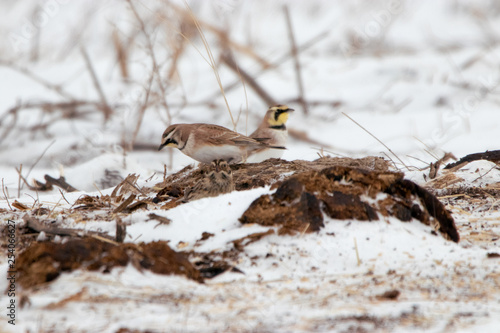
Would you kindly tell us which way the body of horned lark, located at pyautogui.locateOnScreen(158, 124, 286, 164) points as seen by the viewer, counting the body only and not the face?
to the viewer's left

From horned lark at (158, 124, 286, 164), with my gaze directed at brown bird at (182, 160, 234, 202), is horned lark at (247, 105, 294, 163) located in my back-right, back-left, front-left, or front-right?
back-left

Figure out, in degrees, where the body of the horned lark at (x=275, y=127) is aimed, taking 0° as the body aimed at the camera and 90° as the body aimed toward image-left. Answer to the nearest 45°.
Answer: approximately 270°

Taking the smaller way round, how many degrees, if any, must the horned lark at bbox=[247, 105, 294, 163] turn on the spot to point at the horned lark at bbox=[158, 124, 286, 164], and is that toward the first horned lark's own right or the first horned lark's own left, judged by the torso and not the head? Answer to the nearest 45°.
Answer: approximately 135° to the first horned lark's own right

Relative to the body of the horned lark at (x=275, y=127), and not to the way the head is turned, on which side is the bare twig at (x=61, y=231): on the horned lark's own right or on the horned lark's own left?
on the horned lark's own right

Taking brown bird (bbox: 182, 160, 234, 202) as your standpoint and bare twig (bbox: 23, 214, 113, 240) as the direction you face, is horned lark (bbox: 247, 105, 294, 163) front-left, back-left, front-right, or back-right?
back-right

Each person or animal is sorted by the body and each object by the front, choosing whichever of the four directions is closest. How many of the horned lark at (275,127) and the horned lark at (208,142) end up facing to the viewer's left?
1

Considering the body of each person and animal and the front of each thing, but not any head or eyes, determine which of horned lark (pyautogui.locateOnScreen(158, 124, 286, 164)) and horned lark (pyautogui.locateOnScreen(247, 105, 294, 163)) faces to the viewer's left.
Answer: horned lark (pyautogui.locateOnScreen(158, 124, 286, 164))

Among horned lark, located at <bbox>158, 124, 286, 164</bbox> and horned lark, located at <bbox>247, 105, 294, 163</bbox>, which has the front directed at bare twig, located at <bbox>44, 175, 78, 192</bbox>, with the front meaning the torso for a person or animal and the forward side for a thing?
horned lark, located at <bbox>158, 124, 286, 164</bbox>
